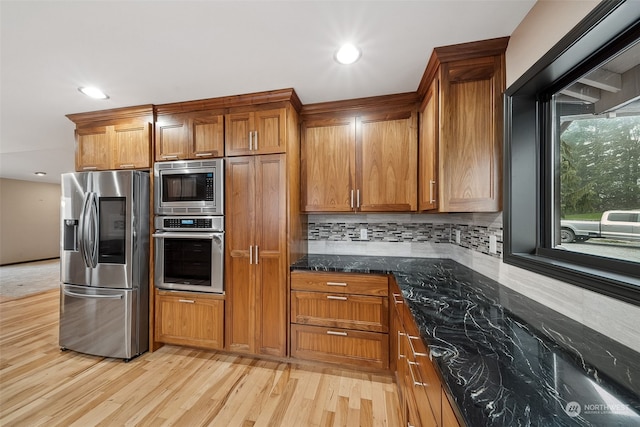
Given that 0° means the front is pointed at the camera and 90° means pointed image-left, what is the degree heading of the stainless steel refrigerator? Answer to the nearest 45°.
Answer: approximately 45°

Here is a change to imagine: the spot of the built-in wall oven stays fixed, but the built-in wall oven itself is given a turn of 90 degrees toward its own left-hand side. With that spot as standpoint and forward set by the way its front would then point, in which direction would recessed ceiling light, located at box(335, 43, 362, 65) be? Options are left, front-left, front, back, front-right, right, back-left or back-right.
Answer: front

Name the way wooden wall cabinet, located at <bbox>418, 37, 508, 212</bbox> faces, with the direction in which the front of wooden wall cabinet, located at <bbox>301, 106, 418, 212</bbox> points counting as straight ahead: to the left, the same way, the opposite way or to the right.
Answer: to the right

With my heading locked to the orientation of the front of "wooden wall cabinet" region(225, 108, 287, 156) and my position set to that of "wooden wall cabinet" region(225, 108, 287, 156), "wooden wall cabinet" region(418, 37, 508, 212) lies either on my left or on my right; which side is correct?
on my left

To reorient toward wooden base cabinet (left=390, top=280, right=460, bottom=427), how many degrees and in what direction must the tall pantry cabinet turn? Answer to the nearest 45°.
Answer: approximately 45° to its left

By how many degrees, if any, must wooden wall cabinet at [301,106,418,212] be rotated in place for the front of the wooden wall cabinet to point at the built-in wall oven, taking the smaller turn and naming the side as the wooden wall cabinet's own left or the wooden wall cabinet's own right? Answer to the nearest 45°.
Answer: approximately 90° to the wooden wall cabinet's own right

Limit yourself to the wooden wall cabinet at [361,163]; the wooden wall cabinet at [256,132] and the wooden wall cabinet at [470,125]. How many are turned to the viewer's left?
1

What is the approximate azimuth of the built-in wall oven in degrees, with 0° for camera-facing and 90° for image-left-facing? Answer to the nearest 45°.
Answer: approximately 45°

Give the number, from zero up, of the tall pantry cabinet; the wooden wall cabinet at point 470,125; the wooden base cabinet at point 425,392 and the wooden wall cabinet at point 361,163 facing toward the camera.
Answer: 2

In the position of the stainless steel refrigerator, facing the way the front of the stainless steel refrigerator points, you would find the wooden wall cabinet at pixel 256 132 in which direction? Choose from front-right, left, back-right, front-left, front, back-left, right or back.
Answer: left

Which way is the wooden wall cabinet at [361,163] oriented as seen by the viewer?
toward the camera

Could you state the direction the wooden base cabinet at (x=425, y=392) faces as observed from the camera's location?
facing to the left of the viewer

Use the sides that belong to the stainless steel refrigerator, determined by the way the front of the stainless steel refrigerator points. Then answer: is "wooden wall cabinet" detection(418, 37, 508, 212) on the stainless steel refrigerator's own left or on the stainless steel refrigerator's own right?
on the stainless steel refrigerator's own left

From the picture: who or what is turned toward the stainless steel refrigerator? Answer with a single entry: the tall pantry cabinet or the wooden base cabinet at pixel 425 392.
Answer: the wooden base cabinet

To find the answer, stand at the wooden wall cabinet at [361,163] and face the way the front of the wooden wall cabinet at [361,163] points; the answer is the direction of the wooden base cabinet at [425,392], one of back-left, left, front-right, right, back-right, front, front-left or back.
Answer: front

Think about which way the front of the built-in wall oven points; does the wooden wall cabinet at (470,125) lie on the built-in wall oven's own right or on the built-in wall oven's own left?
on the built-in wall oven's own left

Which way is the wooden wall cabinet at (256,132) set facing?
toward the camera

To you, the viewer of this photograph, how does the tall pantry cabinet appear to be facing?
facing the viewer

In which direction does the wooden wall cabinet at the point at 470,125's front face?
to the viewer's left
